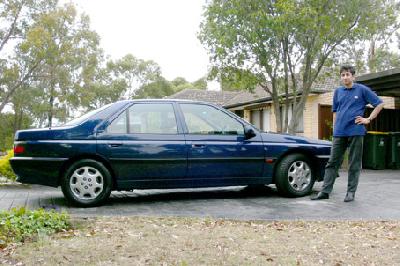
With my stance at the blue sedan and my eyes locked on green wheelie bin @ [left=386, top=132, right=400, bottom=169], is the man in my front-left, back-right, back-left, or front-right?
front-right

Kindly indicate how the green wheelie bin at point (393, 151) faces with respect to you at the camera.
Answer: facing the viewer

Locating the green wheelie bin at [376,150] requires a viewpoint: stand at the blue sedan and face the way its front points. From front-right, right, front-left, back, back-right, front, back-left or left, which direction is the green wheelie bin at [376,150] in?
front-left

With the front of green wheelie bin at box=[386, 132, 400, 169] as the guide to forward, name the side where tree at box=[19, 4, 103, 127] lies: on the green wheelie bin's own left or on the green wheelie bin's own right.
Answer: on the green wheelie bin's own right

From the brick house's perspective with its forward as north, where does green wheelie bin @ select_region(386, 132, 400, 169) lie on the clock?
The green wheelie bin is roughly at 10 o'clock from the brick house.

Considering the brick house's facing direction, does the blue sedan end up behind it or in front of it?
in front

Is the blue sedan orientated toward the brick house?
no

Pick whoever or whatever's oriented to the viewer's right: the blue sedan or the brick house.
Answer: the blue sedan

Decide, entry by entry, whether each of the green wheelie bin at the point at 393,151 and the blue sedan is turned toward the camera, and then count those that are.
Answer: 1

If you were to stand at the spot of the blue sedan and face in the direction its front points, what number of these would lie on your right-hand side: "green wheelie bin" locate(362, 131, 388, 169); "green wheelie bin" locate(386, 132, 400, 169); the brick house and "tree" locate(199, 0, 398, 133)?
0

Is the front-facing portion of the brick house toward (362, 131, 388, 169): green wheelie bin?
no

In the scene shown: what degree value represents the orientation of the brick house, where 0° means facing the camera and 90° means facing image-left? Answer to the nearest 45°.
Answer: approximately 45°

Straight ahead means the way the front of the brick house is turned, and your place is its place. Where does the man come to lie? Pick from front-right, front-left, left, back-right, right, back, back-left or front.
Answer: front-left

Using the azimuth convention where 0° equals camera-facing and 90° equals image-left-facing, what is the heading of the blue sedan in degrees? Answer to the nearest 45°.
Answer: approximately 270°
